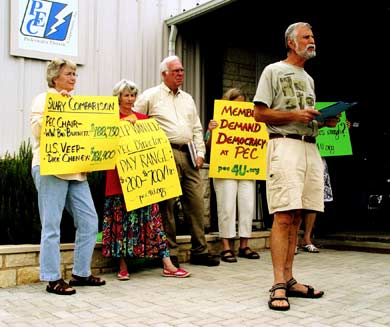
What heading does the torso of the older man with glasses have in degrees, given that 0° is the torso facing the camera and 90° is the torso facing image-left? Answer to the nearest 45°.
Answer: approximately 315°

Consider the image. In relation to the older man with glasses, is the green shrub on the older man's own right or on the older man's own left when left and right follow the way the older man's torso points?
on the older man's own right

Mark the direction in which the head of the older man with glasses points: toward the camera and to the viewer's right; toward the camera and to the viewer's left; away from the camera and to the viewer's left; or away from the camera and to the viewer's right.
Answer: toward the camera and to the viewer's right
